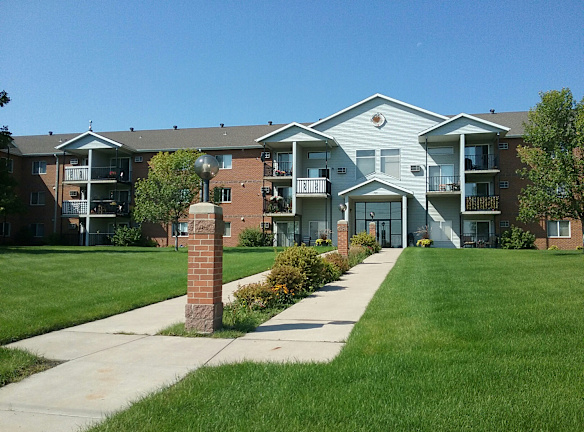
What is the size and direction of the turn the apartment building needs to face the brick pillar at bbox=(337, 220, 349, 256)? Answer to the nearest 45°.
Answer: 0° — it already faces it

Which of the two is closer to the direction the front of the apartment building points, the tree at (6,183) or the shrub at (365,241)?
the shrub

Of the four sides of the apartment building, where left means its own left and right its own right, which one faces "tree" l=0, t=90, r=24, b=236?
right

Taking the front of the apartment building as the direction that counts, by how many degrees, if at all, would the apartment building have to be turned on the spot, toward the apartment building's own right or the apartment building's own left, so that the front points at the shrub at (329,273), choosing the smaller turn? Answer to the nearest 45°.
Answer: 0° — it already faces it

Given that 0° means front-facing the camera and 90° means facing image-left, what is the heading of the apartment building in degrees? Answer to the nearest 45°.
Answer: approximately 0°

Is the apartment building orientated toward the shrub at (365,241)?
yes

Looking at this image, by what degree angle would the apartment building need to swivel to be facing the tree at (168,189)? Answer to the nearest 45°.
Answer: approximately 45° to its right

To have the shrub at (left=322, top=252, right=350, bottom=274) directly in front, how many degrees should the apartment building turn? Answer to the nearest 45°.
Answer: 0° — it already faces it

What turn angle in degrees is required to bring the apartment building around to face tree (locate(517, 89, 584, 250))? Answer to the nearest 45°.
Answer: approximately 45° to its left

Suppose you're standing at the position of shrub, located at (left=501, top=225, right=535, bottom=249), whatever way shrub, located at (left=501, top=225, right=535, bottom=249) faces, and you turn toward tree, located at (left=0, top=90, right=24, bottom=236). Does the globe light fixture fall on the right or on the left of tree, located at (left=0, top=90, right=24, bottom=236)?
left

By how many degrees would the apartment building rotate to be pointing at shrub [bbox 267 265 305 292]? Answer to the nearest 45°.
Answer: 0° — it already faces it
